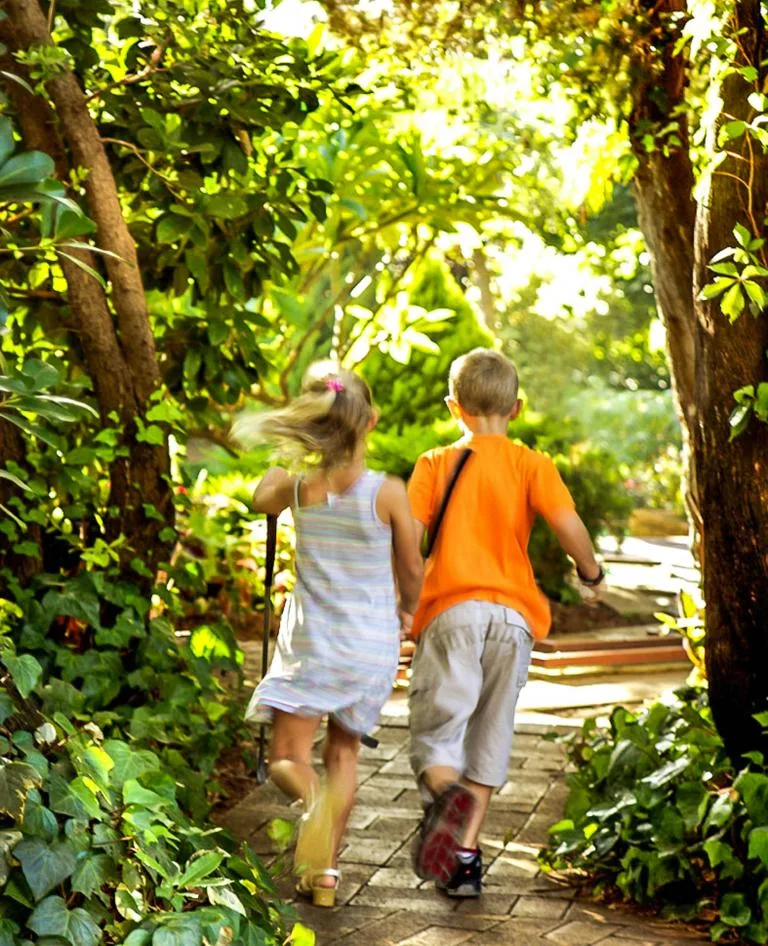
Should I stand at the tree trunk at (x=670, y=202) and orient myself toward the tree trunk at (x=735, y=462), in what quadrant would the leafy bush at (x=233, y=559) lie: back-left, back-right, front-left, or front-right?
back-right

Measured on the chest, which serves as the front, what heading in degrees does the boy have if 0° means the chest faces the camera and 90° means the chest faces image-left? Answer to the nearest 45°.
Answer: approximately 180°

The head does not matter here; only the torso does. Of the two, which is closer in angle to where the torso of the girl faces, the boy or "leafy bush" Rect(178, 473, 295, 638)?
the leafy bush

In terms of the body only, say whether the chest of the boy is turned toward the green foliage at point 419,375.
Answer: yes

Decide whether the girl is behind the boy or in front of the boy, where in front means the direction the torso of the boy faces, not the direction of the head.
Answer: behind

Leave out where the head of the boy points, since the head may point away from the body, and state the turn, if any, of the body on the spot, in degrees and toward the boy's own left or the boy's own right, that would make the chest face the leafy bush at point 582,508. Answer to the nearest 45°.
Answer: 0° — they already face it

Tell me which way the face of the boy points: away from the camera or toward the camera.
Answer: away from the camera

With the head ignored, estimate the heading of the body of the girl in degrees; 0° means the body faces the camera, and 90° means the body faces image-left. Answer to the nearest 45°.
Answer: approximately 180°

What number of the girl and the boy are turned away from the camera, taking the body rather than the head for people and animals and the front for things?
2

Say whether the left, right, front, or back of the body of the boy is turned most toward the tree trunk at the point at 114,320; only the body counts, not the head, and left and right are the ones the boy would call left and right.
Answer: left
